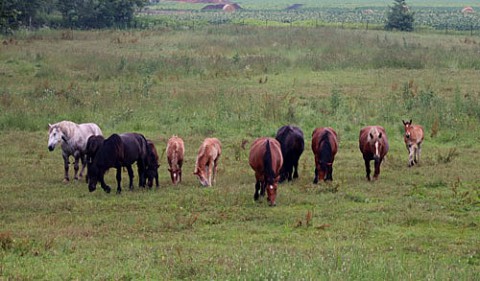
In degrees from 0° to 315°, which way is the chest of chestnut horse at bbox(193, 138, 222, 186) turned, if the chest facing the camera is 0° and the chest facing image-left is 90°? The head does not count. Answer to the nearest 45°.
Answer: approximately 45°

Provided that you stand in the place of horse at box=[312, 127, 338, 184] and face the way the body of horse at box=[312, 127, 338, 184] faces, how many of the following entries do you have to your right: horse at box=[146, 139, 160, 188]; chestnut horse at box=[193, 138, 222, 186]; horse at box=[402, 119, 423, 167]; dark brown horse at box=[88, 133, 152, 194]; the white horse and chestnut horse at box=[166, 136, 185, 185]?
5

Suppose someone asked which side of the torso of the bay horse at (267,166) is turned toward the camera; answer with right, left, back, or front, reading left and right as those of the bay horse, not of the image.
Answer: front

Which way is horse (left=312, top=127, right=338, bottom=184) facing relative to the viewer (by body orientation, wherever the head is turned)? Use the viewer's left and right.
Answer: facing the viewer

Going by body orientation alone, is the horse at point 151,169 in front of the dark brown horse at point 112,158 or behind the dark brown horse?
behind

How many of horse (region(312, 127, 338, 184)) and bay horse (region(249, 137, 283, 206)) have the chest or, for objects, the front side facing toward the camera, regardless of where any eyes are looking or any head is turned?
2

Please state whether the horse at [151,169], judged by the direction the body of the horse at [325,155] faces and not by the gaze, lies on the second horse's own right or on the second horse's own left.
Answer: on the second horse's own right

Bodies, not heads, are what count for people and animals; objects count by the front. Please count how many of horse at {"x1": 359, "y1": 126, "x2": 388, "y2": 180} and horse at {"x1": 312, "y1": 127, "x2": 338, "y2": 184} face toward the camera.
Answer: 2

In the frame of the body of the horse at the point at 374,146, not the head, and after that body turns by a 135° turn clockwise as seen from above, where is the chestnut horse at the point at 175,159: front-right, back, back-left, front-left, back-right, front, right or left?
front-left

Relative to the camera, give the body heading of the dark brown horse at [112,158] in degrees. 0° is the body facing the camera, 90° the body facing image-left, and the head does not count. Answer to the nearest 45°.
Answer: approximately 45°
